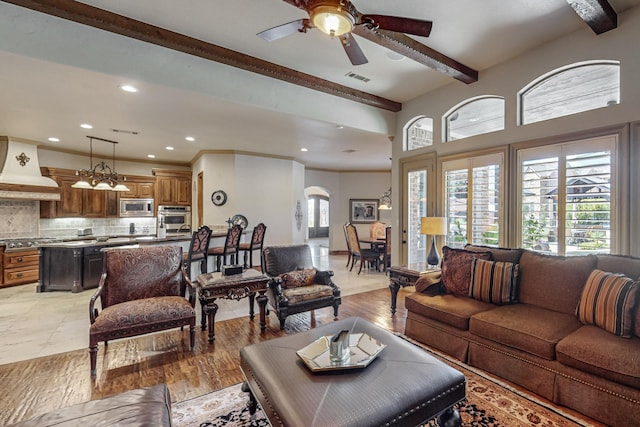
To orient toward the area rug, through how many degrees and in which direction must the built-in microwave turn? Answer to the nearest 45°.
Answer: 0° — it already faces it

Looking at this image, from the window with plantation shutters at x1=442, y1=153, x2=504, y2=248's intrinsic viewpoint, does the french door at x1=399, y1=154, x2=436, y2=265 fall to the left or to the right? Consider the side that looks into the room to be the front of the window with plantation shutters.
on its right

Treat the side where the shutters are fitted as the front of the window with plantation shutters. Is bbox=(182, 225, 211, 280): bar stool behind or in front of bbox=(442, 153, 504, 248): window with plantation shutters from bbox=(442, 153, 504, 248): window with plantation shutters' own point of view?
in front

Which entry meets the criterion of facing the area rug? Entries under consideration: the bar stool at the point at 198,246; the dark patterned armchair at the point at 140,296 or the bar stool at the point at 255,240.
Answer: the dark patterned armchair

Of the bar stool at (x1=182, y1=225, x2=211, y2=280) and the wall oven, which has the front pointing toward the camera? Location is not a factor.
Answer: the wall oven

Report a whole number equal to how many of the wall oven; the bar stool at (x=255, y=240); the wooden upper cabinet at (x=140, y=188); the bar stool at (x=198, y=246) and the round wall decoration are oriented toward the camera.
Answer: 3

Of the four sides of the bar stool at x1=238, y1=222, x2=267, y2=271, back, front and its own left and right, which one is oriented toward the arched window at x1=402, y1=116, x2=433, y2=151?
back

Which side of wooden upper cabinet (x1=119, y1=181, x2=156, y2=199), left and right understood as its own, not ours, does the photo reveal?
front

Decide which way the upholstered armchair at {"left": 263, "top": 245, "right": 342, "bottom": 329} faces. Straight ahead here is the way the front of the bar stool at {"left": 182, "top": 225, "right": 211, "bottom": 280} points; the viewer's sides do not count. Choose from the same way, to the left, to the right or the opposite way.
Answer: the opposite way

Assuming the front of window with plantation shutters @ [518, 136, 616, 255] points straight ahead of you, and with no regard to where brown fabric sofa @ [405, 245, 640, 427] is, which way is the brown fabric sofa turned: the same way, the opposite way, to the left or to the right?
the same way

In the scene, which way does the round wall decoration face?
toward the camera

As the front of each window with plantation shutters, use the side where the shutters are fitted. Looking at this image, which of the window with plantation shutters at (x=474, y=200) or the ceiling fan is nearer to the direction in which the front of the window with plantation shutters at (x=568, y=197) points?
the ceiling fan

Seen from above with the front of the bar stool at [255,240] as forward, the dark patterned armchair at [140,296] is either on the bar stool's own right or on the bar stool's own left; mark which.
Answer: on the bar stool's own left

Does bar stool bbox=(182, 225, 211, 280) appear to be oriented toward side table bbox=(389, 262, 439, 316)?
no

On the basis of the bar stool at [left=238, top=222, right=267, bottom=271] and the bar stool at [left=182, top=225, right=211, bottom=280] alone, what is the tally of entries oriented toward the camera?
0

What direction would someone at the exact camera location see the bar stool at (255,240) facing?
facing away from the viewer and to the left of the viewer

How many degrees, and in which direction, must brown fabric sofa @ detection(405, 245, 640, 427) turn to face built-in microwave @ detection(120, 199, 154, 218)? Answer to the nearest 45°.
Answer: approximately 45° to its right

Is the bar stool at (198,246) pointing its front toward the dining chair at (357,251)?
no

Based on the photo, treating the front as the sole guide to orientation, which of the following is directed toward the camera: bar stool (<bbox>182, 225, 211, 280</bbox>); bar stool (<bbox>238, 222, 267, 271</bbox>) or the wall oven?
the wall oven

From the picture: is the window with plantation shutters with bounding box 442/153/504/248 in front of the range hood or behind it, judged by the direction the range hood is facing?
in front
